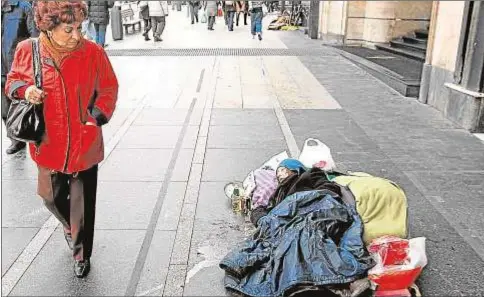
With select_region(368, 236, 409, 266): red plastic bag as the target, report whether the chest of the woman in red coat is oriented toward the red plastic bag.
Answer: no

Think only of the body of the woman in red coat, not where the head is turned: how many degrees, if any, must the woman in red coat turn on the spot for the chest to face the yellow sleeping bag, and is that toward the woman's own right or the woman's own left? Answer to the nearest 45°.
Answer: approximately 90° to the woman's own left

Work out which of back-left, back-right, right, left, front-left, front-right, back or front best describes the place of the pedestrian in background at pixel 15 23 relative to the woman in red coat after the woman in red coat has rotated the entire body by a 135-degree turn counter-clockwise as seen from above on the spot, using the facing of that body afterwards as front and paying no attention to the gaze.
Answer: front-left

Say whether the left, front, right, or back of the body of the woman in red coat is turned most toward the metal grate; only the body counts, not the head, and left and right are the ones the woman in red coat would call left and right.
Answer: back

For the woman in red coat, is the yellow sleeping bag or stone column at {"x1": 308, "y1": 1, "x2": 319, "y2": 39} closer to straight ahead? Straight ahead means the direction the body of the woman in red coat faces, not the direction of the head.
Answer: the yellow sleeping bag

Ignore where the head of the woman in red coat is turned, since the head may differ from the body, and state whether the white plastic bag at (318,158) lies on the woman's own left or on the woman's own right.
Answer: on the woman's own left

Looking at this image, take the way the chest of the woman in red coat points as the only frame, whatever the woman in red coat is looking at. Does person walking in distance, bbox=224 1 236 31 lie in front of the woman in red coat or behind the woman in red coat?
behind

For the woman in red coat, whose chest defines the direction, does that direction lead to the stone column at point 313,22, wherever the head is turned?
no

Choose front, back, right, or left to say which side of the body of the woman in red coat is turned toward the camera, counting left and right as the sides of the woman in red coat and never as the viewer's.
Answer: front

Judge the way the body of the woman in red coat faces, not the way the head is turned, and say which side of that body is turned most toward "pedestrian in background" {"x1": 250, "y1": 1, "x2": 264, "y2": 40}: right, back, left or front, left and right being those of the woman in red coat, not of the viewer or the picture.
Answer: back

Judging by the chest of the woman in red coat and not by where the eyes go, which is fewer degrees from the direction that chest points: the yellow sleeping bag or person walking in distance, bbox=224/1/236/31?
the yellow sleeping bag

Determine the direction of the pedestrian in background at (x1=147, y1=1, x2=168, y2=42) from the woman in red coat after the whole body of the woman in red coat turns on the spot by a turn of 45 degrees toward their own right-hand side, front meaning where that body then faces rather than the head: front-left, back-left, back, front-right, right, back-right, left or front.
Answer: back-right

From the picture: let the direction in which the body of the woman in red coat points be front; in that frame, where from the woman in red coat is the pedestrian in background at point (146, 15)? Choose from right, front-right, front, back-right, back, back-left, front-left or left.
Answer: back

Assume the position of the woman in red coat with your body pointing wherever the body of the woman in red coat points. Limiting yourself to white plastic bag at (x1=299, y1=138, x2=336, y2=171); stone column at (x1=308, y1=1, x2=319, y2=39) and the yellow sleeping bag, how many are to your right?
0

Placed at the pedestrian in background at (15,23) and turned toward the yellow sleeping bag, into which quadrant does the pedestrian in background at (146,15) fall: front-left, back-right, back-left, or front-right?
back-left

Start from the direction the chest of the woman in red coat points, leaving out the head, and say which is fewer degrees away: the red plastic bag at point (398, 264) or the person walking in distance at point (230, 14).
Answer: the red plastic bag
